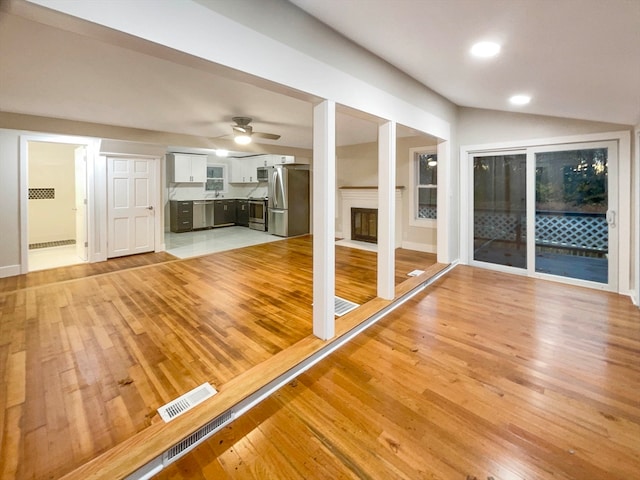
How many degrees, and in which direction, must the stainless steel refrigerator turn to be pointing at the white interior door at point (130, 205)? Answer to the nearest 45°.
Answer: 0° — it already faces it

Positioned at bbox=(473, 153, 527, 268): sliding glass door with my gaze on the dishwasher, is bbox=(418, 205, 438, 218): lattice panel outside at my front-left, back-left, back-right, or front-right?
front-right

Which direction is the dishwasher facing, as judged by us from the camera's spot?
facing the viewer and to the right of the viewer

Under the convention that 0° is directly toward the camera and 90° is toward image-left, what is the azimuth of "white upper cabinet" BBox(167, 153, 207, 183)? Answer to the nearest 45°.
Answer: approximately 315°

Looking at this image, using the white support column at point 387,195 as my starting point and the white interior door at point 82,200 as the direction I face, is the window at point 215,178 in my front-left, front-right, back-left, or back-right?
front-right

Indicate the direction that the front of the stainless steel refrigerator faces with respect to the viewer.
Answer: facing the viewer and to the left of the viewer

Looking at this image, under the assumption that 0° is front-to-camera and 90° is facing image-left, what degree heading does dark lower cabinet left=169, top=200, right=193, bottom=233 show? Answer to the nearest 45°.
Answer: approximately 315°

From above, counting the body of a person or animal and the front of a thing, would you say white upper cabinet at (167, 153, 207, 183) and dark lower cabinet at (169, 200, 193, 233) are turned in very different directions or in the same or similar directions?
same or similar directions

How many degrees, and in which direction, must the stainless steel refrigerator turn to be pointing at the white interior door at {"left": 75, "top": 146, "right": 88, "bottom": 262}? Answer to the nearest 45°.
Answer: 0° — it already faces it

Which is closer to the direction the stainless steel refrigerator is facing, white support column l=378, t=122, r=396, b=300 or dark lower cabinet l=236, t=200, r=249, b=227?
the white support column

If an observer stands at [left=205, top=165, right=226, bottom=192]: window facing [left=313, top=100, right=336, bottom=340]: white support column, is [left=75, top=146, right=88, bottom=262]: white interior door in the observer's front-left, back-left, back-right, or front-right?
front-right

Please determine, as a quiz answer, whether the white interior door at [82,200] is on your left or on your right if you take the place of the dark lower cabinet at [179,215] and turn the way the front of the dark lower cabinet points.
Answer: on your right
